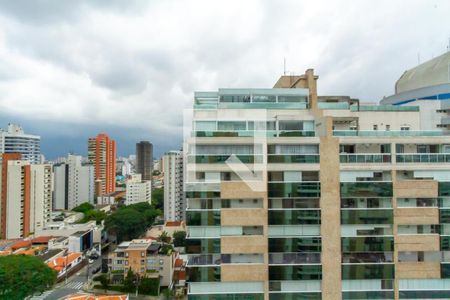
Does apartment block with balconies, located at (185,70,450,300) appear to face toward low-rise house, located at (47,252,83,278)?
no

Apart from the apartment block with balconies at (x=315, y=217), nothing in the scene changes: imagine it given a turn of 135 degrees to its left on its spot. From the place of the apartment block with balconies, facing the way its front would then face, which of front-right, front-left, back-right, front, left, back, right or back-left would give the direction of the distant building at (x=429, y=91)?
front

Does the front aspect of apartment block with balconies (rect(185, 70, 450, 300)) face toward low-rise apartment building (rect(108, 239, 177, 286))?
no

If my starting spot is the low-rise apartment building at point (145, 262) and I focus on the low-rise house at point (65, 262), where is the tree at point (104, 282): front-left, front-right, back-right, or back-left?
front-left

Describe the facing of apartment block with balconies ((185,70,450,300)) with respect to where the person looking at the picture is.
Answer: facing the viewer

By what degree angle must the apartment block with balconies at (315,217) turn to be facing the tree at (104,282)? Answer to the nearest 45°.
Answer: approximately 135° to its right

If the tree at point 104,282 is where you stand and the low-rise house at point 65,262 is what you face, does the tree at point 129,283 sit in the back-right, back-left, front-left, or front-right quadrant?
back-right
